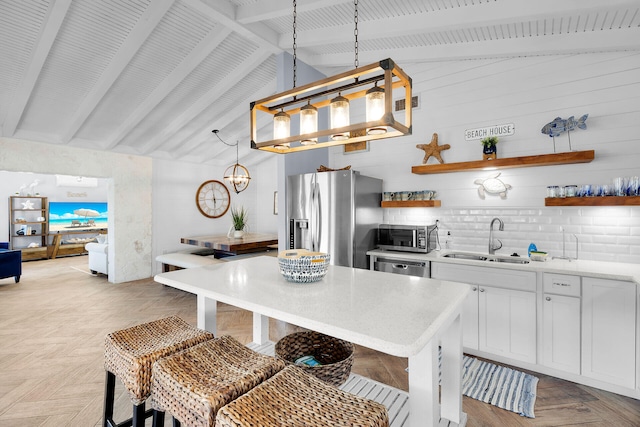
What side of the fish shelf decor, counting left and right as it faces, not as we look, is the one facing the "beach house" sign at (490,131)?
front

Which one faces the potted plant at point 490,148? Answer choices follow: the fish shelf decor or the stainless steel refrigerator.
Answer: the fish shelf decor

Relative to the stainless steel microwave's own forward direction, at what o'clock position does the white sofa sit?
The white sofa is roughly at 2 o'clock from the stainless steel microwave.

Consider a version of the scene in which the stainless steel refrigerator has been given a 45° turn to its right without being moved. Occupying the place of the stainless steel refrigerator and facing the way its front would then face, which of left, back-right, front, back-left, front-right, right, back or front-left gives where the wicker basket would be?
left

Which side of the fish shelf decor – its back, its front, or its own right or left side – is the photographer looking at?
left

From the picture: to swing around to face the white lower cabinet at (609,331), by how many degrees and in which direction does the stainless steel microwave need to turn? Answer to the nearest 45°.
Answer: approximately 90° to its left

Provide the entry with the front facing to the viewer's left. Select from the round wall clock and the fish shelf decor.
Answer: the fish shelf decor

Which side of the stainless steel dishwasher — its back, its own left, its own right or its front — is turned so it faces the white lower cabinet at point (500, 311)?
left

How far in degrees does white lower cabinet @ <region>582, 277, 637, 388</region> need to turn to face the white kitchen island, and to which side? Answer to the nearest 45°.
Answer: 0° — it already faces it

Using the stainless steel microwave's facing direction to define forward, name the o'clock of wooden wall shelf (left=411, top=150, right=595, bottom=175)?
The wooden wall shelf is roughly at 8 o'clock from the stainless steel microwave.

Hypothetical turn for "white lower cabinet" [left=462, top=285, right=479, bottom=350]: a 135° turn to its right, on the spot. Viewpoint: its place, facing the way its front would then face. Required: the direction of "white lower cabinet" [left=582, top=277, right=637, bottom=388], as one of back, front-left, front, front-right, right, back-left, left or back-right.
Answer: right

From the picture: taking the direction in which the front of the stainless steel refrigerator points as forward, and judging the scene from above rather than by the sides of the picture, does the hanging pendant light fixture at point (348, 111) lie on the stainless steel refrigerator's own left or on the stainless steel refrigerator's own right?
on the stainless steel refrigerator's own left
